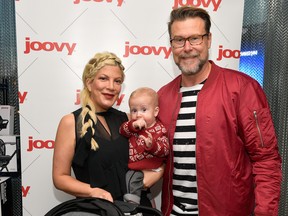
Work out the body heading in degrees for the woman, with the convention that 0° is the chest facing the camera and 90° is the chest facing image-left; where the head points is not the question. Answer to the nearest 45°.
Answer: approximately 315°

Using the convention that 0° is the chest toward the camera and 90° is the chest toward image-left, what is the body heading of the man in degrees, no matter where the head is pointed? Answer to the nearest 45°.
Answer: approximately 45°
